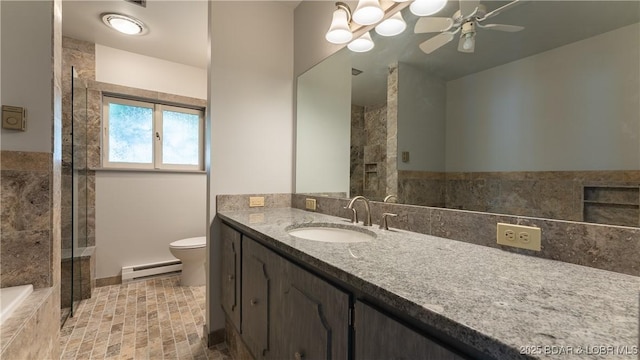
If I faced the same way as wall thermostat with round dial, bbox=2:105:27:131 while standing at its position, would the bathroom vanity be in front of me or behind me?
in front

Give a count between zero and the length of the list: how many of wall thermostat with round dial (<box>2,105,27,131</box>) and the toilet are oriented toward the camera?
1

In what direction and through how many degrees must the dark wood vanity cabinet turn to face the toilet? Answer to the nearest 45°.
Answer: approximately 90° to its right

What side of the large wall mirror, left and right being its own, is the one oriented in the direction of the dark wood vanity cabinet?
front

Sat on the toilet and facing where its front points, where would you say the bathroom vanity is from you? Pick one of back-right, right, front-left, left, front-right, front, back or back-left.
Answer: left

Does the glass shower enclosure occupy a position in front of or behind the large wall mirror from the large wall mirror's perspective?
in front

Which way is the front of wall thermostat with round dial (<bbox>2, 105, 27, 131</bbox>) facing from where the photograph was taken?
facing the viewer

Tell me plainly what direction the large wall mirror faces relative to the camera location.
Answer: facing the viewer and to the left of the viewer

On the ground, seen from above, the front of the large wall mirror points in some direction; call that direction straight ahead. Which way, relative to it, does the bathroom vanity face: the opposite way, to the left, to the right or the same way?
the same way

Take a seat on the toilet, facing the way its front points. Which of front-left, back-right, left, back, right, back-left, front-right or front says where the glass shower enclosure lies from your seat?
front

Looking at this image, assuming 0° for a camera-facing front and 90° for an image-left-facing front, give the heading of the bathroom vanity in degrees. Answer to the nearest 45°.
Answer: approximately 45°

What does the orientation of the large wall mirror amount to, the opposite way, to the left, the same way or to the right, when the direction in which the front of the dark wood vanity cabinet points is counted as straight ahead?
the same way
